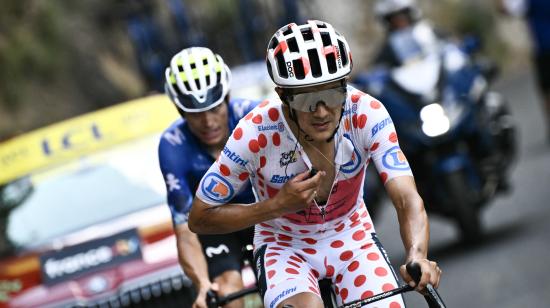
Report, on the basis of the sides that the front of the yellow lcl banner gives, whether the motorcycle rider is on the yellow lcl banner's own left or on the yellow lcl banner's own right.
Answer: on the yellow lcl banner's own left

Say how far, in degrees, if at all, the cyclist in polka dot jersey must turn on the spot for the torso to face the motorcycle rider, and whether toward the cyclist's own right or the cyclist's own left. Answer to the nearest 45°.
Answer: approximately 180°

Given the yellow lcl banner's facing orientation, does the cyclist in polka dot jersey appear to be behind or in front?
in front

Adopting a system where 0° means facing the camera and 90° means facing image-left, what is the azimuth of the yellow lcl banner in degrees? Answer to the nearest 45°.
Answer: approximately 0°
